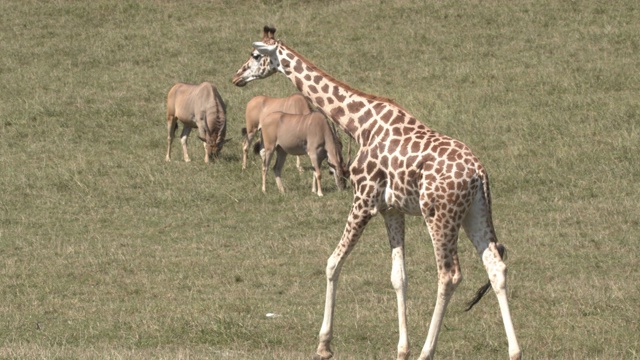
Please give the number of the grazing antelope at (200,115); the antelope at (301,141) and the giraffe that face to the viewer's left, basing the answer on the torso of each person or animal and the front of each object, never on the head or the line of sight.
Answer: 1

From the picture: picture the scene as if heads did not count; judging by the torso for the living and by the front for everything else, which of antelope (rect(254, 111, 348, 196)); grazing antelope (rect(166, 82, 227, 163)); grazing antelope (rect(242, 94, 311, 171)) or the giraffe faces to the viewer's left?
the giraffe

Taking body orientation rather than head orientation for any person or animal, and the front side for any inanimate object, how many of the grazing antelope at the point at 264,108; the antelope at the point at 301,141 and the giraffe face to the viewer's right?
2

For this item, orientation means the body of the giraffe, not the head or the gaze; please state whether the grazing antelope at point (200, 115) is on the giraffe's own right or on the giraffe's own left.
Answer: on the giraffe's own right

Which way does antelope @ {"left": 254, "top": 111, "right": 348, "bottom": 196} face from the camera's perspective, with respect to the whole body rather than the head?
to the viewer's right

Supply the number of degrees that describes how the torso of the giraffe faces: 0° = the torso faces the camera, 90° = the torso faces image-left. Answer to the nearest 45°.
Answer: approximately 90°

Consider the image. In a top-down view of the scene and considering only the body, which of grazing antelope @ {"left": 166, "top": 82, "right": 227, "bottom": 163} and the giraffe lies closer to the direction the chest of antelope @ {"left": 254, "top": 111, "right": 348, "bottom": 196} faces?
the giraffe

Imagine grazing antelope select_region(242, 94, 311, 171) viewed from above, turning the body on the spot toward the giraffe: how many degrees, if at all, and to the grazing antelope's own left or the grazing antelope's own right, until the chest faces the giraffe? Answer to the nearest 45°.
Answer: approximately 90° to the grazing antelope's own right

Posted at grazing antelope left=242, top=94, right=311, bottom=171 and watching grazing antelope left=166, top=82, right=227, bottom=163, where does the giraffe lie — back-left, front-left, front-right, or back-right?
back-left

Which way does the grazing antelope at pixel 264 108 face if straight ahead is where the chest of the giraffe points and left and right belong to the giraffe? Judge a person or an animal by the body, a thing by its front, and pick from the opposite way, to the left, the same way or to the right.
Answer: the opposite way

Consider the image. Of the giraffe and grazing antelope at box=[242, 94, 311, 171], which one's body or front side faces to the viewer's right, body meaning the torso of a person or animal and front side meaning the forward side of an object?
the grazing antelope

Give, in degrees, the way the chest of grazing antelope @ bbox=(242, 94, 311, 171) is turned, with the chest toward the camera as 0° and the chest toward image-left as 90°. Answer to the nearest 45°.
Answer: approximately 270°
